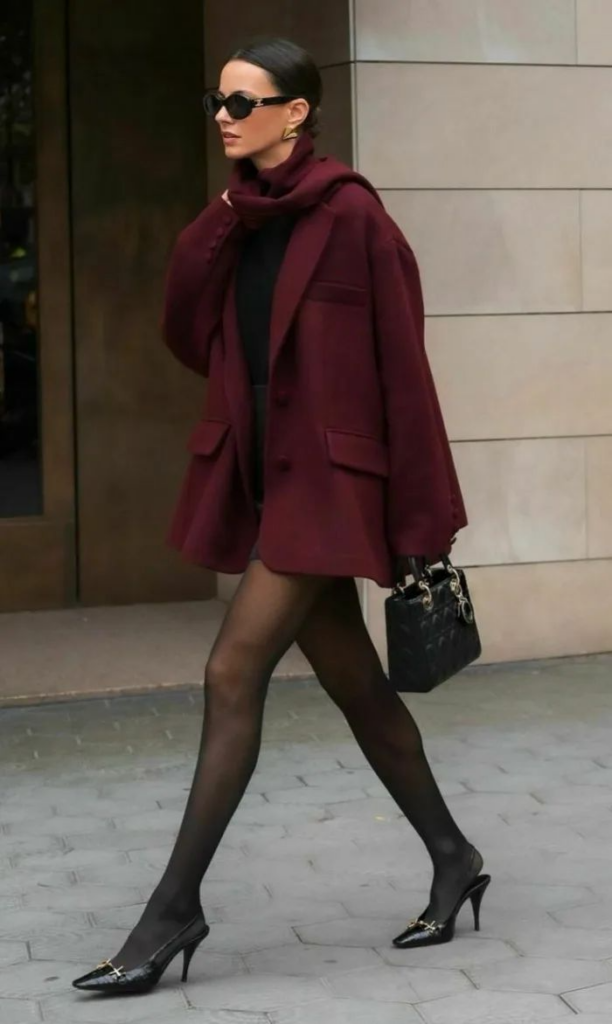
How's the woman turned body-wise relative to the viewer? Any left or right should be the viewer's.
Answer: facing the viewer and to the left of the viewer

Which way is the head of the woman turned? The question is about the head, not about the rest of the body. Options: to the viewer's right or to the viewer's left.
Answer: to the viewer's left

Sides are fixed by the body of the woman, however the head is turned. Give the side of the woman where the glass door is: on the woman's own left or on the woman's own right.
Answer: on the woman's own right
